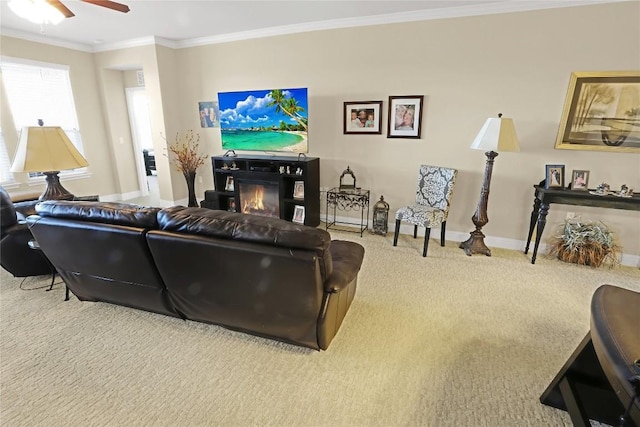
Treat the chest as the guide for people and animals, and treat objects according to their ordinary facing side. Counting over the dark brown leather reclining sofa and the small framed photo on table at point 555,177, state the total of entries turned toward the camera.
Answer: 1

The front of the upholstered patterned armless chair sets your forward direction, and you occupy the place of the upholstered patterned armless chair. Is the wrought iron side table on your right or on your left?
on your right

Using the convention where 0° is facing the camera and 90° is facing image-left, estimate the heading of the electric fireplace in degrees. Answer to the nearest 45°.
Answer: approximately 45°

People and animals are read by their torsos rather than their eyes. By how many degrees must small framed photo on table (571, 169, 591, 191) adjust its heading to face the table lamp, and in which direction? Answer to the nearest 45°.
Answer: approximately 45° to its right

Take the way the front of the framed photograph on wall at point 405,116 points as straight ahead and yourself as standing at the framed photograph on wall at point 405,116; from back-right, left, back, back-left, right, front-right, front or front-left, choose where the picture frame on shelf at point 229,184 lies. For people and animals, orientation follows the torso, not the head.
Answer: right

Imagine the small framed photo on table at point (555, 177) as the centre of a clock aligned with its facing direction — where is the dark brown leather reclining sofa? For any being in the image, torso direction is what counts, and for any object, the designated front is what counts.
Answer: The dark brown leather reclining sofa is roughly at 1 o'clock from the small framed photo on table.

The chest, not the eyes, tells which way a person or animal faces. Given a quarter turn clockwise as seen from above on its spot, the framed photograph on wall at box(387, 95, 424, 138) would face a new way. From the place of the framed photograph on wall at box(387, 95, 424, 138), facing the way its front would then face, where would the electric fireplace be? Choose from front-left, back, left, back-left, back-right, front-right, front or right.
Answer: front

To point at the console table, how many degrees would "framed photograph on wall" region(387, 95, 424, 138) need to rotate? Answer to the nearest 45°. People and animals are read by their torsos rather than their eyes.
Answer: approximately 90° to its left
